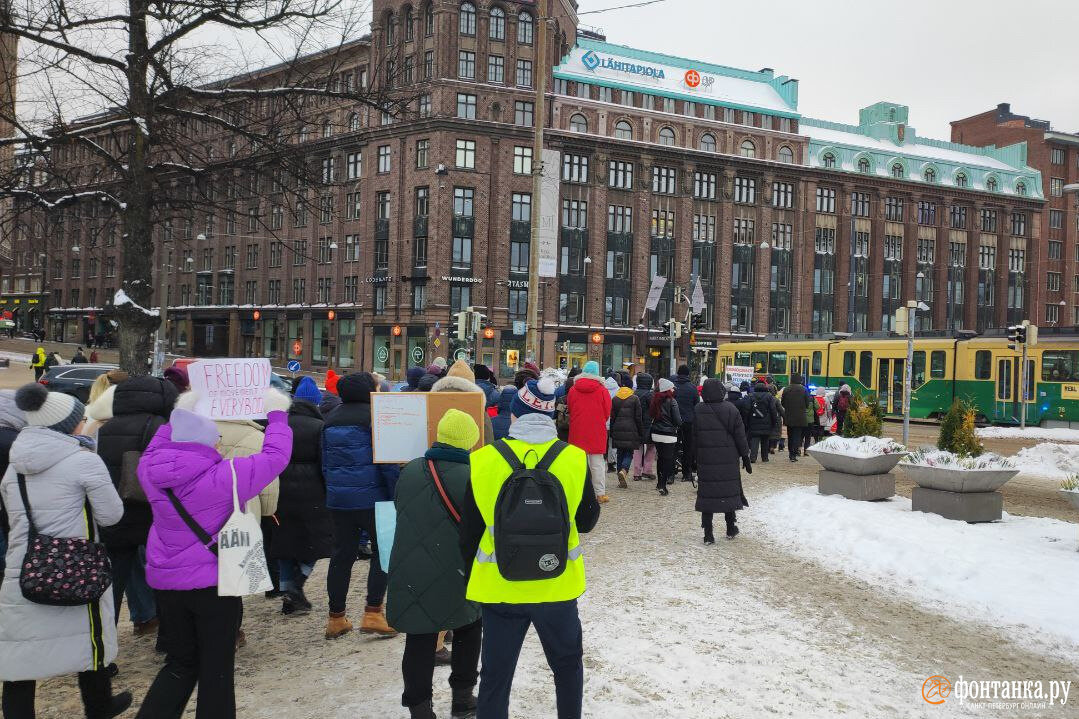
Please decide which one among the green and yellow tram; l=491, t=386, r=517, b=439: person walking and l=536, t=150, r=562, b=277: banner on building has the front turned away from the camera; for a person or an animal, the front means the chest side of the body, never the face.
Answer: the person walking

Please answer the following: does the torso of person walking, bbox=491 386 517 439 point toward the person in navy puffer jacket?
no

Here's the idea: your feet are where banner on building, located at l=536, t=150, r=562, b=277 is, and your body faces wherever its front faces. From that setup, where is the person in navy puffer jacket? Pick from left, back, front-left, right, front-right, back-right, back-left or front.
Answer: front

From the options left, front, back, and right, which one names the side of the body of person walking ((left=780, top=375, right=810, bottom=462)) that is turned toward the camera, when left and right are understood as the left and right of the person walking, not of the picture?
back

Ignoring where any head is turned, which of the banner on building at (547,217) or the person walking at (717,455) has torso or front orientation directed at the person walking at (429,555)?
the banner on building

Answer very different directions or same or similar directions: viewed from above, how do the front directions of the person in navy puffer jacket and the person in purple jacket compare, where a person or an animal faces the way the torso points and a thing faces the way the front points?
same or similar directions

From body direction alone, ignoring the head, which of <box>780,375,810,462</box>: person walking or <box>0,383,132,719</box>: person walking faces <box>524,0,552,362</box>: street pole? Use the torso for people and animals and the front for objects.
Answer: <box>0,383,132,719</box>: person walking

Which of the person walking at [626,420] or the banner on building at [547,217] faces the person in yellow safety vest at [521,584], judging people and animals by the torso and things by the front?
the banner on building

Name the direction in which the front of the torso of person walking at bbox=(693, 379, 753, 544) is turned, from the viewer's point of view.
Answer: away from the camera

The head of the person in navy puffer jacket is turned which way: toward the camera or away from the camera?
away from the camera

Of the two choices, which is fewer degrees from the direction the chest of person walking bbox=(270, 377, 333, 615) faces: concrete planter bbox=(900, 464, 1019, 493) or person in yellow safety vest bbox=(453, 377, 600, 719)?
the concrete planter

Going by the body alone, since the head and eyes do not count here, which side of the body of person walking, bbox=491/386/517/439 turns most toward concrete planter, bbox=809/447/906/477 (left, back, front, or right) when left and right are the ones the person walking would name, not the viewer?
right

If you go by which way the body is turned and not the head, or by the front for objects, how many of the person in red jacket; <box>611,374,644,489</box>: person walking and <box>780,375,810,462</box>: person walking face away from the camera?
3

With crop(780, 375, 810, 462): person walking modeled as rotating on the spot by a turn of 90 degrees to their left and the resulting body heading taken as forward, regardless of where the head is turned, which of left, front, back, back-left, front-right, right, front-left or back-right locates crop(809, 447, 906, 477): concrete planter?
left

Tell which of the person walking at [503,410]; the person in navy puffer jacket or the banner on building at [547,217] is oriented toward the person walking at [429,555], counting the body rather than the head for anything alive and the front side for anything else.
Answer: the banner on building

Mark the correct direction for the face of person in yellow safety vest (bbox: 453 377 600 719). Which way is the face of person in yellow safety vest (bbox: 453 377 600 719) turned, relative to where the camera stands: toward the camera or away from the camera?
away from the camera

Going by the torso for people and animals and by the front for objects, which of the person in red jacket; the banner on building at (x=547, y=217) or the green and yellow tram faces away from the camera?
the person in red jacket

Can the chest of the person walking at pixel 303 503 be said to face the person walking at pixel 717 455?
no

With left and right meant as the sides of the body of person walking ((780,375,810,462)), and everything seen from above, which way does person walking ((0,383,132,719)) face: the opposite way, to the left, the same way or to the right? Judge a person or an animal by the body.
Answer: the same way
